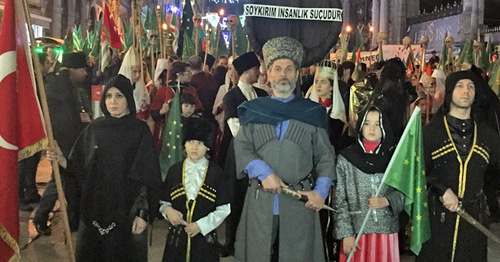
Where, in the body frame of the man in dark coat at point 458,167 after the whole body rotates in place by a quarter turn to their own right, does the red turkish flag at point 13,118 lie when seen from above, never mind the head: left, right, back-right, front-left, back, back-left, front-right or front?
front-left

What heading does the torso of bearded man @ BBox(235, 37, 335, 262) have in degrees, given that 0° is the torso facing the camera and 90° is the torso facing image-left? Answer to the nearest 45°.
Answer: approximately 0°

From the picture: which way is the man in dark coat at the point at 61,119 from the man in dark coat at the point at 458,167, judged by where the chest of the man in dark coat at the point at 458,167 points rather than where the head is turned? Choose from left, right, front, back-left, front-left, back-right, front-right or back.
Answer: right

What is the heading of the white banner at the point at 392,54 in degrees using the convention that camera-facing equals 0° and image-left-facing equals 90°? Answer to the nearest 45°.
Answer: approximately 0°

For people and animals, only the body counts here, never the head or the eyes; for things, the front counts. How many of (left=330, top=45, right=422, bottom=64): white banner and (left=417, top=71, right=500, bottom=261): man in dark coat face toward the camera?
2
